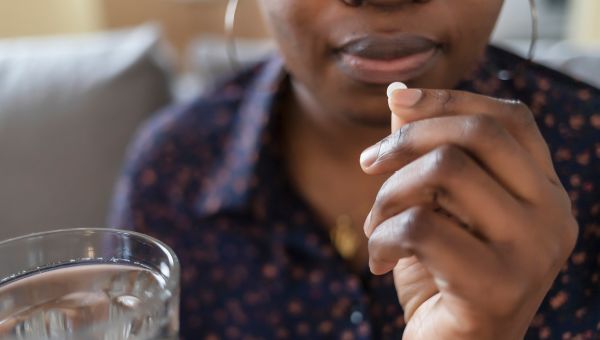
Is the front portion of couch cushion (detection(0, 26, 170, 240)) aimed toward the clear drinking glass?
yes

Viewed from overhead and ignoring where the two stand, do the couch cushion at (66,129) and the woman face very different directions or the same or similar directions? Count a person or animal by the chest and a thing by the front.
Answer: same or similar directions

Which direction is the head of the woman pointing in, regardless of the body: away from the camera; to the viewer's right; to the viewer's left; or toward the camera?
toward the camera

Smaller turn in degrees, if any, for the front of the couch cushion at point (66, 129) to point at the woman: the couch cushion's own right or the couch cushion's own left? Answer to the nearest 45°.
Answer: approximately 45° to the couch cushion's own left

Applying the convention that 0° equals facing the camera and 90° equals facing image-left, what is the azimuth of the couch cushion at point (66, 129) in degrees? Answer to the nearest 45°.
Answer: approximately 0°

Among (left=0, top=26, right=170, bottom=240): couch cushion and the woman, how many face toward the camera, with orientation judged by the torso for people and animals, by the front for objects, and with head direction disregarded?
2

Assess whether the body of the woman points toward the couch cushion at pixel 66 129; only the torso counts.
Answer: no

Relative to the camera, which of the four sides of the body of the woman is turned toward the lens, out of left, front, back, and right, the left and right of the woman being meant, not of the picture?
front
